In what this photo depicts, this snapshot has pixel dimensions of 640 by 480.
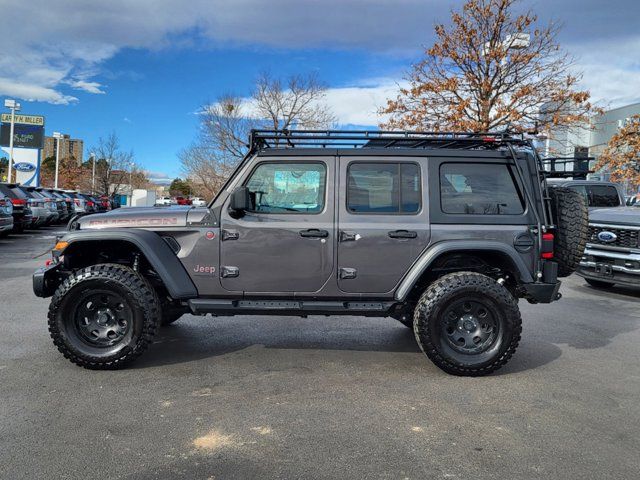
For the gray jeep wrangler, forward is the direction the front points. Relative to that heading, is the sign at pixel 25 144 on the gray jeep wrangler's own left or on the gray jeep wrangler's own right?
on the gray jeep wrangler's own right

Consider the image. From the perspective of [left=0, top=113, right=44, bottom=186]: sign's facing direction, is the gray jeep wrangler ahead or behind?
ahead

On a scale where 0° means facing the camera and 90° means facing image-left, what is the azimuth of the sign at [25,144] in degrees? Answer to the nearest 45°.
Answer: approximately 0°

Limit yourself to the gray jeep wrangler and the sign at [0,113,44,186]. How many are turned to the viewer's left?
1

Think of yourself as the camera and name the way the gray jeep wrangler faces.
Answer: facing to the left of the viewer
